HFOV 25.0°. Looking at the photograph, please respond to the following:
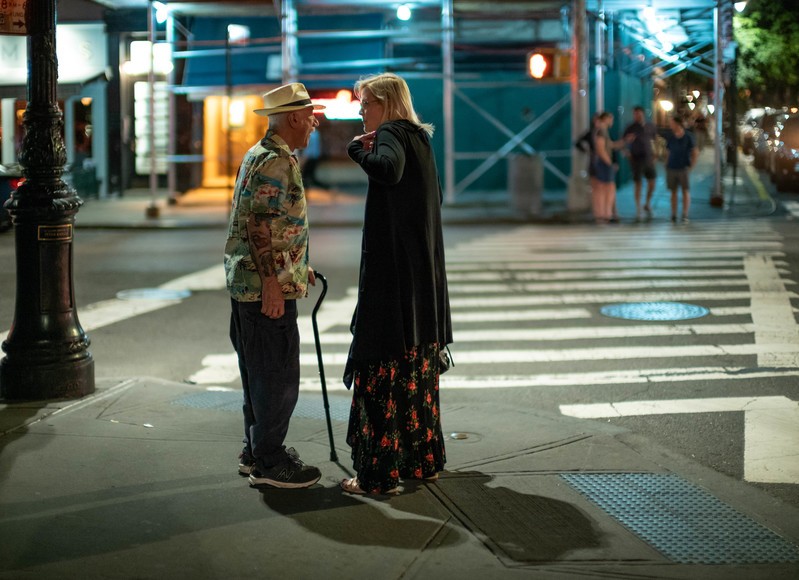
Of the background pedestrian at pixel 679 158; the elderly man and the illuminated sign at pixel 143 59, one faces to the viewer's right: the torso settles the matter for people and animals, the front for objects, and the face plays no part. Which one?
the elderly man

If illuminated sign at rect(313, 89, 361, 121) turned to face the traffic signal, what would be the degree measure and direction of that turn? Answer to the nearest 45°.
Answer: approximately 45° to its left

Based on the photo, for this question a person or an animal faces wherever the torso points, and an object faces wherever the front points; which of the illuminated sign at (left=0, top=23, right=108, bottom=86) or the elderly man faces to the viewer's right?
the elderly man

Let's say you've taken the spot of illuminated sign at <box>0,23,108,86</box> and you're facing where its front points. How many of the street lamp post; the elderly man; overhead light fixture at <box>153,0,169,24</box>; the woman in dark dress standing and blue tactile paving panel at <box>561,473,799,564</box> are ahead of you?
5

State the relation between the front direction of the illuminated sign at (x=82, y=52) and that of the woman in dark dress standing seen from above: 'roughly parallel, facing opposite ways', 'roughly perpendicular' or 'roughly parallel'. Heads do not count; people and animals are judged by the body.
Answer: roughly perpendicular

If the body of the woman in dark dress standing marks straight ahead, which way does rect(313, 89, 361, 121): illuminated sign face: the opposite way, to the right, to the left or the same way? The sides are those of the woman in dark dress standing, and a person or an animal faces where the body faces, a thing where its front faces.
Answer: to the left

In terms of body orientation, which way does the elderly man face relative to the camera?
to the viewer's right

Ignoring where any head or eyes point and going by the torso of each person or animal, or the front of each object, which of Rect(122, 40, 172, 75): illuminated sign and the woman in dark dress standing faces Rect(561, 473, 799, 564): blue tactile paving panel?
the illuminated sign

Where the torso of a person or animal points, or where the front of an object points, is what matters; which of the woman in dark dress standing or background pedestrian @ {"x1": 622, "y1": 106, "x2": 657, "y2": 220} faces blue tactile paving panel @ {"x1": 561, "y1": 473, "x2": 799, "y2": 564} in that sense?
the background pedestrian

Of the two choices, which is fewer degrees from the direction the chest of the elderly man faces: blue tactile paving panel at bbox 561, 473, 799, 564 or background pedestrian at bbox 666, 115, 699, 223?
the blue tactile paving panel

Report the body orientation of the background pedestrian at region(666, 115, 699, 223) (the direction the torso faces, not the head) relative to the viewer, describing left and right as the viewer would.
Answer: facing the viewer

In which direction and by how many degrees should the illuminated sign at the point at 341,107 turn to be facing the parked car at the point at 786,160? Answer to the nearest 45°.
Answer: approximately 90° to its left

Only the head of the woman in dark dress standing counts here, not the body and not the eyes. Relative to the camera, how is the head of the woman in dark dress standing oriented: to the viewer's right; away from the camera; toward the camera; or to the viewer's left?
to the viewer's left

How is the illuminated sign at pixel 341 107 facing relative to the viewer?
toward the camera

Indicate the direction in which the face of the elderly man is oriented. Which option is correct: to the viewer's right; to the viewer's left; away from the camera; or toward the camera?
to the viewer's right

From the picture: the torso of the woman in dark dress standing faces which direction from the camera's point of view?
to the viewer's left

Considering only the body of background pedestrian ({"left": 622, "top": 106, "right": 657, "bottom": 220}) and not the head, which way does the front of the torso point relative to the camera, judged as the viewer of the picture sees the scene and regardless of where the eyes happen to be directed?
toward the camera

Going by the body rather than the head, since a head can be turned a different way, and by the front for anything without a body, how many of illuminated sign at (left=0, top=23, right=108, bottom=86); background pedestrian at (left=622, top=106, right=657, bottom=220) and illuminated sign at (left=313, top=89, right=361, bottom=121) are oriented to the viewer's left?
0
